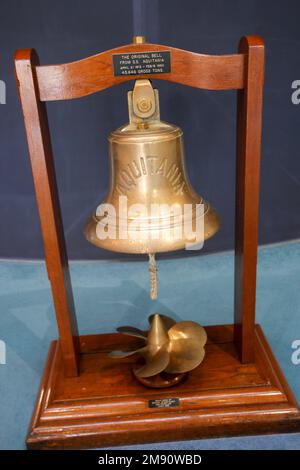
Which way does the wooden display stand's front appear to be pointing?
toward the camera
